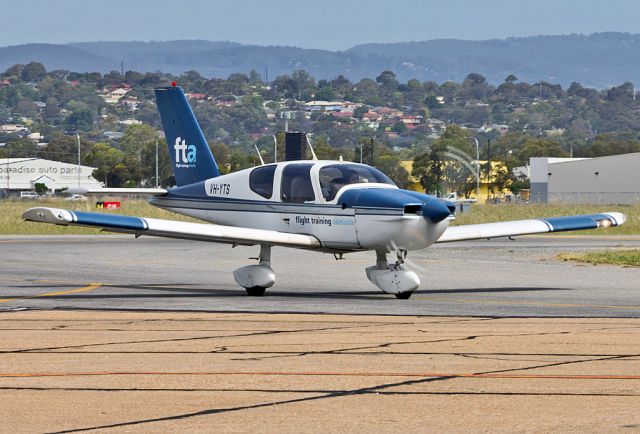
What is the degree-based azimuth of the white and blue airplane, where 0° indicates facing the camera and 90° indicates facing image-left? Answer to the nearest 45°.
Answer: approximately 315°
